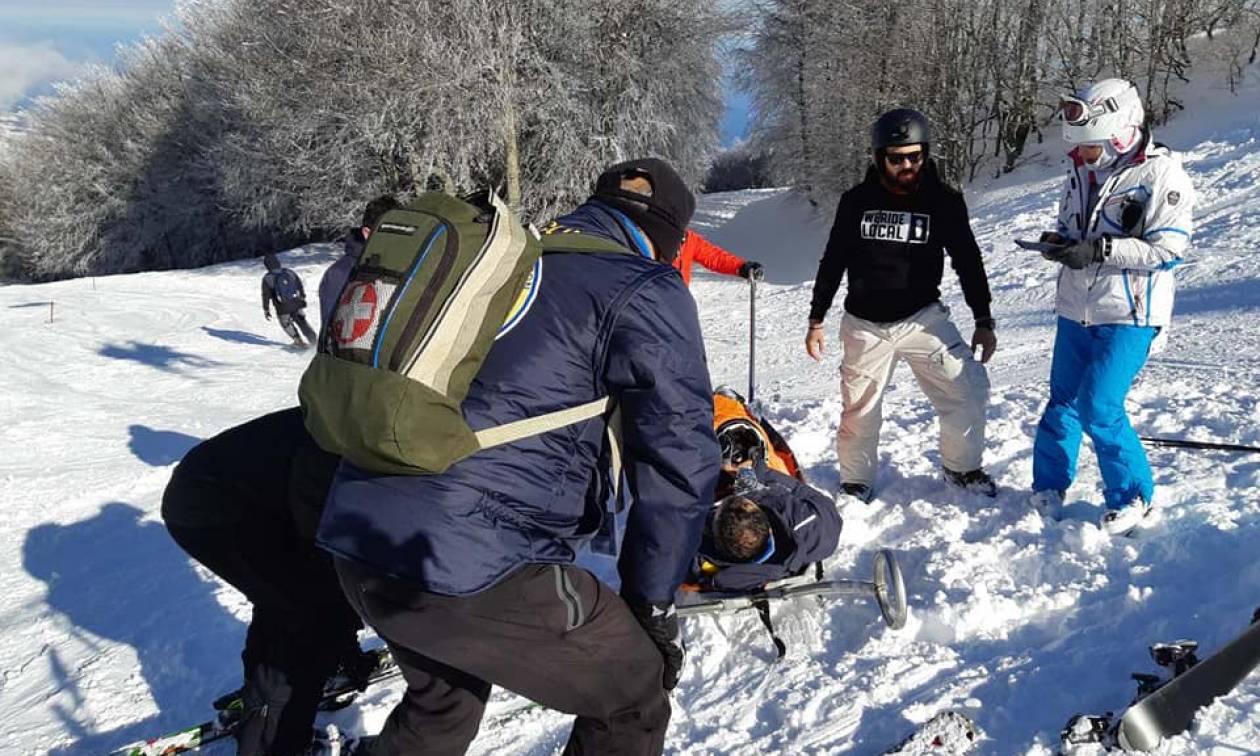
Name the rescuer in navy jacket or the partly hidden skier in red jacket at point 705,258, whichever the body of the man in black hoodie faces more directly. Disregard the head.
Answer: the rescuer in navy jacket

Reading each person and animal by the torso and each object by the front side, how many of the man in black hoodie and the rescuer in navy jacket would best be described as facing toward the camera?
1

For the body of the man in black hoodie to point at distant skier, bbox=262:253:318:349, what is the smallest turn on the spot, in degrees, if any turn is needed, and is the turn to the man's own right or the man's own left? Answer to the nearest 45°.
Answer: approximately 135° to the man's own right

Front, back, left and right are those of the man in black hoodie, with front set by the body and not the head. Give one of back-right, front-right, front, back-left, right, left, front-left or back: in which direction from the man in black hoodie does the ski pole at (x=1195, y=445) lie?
left

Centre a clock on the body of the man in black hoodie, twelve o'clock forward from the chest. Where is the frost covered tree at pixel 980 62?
The frost covered tree is roughly at 6 o'clock from the man in black hoodie.

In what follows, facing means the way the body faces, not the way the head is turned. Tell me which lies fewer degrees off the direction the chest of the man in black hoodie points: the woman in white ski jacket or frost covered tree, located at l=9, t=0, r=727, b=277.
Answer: the woman in white ski jacket

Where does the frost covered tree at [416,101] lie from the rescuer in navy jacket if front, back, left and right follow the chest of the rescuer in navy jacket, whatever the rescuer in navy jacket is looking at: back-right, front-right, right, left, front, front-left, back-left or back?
front-left

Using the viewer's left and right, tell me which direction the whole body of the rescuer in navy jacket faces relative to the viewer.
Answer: facing away from the viewer and to the right of the viewer

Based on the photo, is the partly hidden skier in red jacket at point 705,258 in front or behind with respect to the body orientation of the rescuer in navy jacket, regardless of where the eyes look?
in front

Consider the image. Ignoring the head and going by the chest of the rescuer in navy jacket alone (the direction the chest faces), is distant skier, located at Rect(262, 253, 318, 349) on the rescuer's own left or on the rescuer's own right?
on the rescuer's own left

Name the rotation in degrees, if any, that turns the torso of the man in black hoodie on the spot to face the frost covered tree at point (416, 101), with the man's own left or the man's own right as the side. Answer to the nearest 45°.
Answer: approximately 135° to the man's own right

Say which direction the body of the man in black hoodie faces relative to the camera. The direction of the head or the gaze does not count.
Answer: toward the camera

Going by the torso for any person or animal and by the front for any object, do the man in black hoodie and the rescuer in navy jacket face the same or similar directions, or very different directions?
very different directions

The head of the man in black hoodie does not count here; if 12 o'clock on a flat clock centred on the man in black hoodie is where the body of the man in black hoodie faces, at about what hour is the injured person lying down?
The injured person lying down is roughly at 1 o'clock from the man in black hoodie.

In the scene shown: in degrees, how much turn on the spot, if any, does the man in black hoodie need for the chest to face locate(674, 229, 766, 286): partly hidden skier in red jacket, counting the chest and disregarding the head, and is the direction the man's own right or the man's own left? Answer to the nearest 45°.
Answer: approximately 135° to the man's own right

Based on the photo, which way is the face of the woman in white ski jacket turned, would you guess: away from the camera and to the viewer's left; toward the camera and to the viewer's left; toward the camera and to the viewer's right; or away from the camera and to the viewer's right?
toward the camera and to the viewer's left
